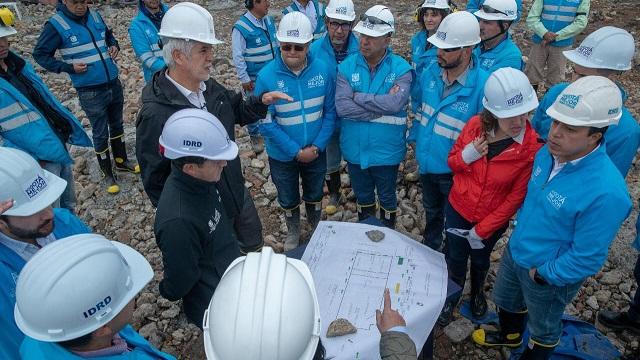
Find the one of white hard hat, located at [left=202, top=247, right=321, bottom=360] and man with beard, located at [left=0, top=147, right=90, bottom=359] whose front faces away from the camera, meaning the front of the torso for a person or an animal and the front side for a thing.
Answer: the white hard hat

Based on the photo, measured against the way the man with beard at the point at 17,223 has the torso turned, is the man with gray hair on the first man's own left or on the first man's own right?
on the first man's own left

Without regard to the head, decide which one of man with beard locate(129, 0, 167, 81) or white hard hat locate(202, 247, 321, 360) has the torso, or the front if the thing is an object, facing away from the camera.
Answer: the white hard hat

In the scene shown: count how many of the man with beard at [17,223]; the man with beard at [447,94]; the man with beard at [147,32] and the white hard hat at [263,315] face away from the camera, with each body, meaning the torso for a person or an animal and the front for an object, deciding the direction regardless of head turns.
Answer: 1

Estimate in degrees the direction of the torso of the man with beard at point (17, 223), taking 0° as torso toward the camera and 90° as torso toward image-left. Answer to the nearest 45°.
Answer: approximately 315°

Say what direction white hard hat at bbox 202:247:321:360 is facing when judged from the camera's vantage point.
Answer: facing away from the viewer

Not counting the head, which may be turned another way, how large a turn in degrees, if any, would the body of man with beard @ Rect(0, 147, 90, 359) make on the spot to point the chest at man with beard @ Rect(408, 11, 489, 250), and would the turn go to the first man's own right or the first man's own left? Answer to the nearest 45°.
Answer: approximately 45° to the first man's own left

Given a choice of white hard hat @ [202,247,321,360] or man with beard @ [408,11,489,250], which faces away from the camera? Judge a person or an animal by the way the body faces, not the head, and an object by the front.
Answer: the white hard hat

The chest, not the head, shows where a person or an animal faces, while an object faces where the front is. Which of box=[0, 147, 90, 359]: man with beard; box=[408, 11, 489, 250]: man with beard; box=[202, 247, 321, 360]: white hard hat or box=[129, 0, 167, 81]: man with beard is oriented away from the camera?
the white hard hat

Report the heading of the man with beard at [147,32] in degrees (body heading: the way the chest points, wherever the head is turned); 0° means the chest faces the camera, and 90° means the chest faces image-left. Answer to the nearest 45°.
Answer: approximately 315°

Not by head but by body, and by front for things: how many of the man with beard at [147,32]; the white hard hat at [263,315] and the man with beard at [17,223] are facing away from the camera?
1

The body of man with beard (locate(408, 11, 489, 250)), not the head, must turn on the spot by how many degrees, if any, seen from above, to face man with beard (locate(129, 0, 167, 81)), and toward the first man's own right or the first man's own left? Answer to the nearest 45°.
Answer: approximately 45° to the first man's own right

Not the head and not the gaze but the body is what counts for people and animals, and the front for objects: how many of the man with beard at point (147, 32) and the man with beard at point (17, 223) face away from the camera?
0

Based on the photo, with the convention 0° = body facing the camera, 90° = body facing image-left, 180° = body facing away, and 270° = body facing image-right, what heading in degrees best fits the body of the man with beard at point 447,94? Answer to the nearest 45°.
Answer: approximately 45°

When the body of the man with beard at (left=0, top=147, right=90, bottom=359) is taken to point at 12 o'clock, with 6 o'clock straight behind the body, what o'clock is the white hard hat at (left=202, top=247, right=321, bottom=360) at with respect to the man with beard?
The white hard hat is roughly at 1 o'clock from the man with beard.

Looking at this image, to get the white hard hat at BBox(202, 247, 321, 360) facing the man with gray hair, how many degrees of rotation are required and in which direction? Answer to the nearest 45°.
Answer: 0° — it already faces them
